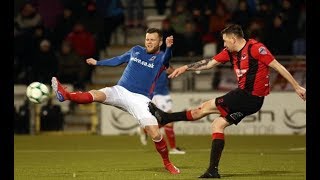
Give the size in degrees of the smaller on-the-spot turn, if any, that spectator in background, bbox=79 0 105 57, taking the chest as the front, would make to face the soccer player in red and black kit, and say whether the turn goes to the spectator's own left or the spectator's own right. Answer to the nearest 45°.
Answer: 0° — they already face them

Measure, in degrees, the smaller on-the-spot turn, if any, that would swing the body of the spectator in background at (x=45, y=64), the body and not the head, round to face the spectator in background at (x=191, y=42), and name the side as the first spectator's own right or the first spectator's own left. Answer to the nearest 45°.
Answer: approximately 90° to the first spectator's own left

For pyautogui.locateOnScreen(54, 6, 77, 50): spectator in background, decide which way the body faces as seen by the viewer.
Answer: toward the camera

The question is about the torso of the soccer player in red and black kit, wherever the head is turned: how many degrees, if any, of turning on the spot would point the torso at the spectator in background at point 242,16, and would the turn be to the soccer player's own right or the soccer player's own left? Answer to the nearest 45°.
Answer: approximately 135° to the soccer player's own right

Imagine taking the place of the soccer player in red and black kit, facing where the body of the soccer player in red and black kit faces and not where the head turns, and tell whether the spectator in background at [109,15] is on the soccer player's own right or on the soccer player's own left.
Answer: on the soccer player's own right

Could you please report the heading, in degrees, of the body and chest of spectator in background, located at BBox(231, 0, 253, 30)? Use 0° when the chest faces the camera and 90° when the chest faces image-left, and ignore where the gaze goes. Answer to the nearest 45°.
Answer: approximately 0°

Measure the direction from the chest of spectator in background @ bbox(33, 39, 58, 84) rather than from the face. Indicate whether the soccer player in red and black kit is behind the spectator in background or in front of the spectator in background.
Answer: in front

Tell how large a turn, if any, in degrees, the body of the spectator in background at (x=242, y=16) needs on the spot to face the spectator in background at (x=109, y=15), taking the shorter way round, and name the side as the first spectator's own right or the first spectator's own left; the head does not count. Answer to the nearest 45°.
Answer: approximately 90° to the first spectator's own right

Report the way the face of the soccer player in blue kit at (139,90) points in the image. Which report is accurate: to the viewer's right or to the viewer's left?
to the viewer's left

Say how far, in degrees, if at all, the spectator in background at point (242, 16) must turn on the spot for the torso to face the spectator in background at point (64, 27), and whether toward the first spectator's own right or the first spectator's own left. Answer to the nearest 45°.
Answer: approximately 90° to the first spectator's own right

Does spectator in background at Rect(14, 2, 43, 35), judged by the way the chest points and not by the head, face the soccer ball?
yes

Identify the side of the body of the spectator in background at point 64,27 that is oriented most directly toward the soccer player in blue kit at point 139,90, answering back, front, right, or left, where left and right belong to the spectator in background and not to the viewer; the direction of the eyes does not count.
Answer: front

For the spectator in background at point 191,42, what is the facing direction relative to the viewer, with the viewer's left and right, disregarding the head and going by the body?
facing the viewer

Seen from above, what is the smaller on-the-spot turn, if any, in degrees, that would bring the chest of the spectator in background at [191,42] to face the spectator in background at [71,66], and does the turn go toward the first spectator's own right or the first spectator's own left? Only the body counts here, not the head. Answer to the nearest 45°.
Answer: approximately 90° to the first spectator's own right

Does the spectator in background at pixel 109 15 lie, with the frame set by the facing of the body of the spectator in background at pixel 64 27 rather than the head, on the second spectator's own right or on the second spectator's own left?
on the second spectator's own left

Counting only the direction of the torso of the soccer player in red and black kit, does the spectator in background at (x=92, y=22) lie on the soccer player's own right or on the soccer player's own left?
on the soccer player's own right

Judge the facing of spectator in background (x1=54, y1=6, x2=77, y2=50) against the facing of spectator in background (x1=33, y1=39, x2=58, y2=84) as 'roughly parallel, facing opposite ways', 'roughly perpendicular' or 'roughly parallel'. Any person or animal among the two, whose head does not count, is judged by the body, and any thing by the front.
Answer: roughly parallel

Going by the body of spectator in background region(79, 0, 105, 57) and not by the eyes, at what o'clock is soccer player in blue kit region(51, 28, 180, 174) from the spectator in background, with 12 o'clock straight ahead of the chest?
The soccer player in blue kit is roughly at 12 o'clock from the spectator in background.
